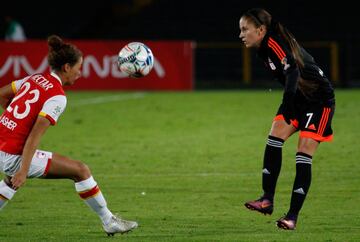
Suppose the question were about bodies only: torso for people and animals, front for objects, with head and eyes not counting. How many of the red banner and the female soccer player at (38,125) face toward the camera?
1

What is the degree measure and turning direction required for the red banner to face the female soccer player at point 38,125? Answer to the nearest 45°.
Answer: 0° — it already faces them

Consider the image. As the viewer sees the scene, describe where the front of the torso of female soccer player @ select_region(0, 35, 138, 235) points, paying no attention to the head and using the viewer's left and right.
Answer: facing away from the viewer and to the right of the viewer

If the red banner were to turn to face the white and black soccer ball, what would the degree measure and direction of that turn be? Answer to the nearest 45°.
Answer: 0° — it already faces it

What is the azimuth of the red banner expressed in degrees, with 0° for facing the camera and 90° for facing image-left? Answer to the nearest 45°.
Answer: approximately 0°

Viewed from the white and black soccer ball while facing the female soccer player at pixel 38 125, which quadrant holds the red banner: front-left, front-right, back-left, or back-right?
back-right

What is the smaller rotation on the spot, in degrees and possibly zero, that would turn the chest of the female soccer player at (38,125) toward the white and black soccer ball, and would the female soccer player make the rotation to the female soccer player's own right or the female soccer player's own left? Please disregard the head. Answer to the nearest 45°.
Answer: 0° — they already face it
